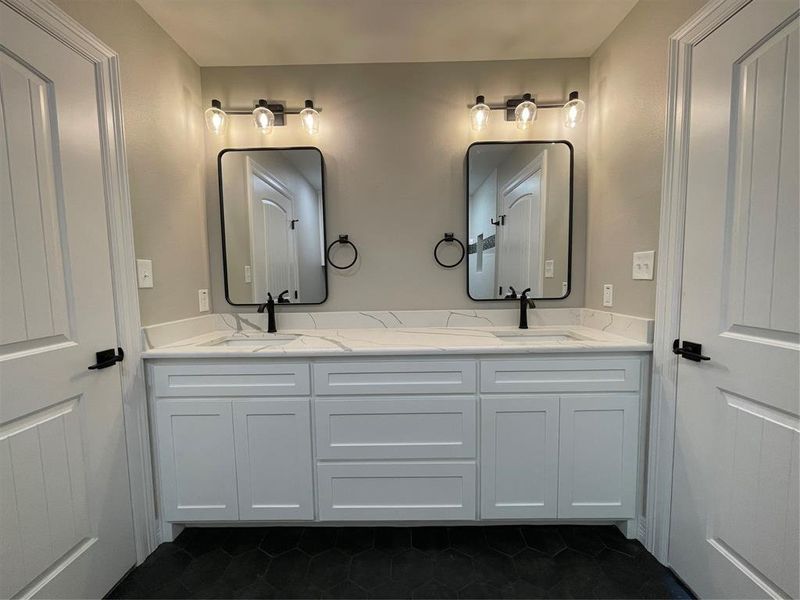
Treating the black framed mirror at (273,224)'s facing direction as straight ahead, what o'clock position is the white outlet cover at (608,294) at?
The white outlet cover is roughly at 10 o'clock from the black framed mirror.

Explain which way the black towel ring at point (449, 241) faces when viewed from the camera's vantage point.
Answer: facing the viewer

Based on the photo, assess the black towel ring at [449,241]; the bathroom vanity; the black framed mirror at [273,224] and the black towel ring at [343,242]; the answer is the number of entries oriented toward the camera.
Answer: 4

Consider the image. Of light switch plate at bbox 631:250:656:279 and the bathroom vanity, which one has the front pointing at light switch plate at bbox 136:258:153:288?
light switch plate at bbox 631:250:656:279

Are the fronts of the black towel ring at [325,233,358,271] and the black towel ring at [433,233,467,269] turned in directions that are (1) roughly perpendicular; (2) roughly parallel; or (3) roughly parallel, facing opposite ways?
roughly parallel

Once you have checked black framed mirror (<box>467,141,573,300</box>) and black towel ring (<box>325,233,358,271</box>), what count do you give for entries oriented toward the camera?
2

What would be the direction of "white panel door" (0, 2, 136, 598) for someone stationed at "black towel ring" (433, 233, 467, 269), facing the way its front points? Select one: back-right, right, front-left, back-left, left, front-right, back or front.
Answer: front-right

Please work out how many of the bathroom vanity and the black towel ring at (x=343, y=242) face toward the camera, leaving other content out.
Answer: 2

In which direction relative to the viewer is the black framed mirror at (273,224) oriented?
toward the camera

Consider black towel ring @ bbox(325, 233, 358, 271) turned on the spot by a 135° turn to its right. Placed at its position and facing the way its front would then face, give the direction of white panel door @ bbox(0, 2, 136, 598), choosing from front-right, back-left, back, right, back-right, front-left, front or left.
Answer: left

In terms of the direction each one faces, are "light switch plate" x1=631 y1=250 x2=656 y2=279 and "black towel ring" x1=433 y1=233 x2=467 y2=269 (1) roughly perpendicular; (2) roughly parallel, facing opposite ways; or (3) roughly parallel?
roughly perpendicular

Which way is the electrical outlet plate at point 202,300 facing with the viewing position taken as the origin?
facing the viewer and to the right of the viewer

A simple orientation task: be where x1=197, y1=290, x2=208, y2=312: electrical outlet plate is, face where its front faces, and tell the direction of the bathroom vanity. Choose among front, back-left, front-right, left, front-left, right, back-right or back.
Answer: front

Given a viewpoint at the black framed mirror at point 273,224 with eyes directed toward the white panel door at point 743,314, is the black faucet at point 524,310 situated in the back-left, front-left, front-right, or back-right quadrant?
front-left
